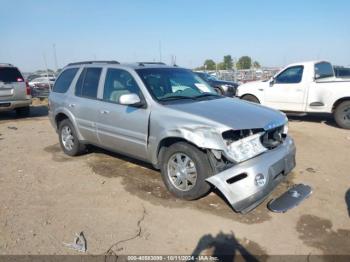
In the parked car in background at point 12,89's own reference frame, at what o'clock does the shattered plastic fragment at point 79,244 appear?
The shattered plastic fragment is roughly at 6 o'clock from the parked car in background.

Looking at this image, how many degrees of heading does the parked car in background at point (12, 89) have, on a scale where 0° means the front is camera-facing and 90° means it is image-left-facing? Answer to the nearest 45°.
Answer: approximately 180°

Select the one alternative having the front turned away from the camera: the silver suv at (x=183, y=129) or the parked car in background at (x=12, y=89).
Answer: the parked car in background

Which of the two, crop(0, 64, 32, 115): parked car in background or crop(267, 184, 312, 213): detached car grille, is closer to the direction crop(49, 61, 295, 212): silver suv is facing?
the detached car grille

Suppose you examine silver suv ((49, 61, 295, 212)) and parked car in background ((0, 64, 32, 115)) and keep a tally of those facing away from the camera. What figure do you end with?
1

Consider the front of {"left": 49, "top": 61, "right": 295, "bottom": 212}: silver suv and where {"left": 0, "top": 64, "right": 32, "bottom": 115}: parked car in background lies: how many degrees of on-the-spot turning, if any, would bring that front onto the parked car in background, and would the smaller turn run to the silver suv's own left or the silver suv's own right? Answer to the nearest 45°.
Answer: approximately 180°

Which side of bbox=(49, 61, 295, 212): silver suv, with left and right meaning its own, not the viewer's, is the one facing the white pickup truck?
left

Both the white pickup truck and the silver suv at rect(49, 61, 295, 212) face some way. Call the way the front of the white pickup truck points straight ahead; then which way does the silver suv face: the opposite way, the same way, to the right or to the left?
the opposite way

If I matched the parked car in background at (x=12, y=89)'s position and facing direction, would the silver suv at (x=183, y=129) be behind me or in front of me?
behind

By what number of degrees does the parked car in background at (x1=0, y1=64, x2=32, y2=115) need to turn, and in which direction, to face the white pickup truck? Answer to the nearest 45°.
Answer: approximately 135° to its right

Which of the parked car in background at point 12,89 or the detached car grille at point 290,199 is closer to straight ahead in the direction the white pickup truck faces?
the parked car in background

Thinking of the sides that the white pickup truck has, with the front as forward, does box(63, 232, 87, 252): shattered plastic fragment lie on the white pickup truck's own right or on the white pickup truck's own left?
on the white pickup truck's own left

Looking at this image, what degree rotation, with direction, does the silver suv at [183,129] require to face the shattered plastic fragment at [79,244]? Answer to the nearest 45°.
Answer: approximately 90° to its right
